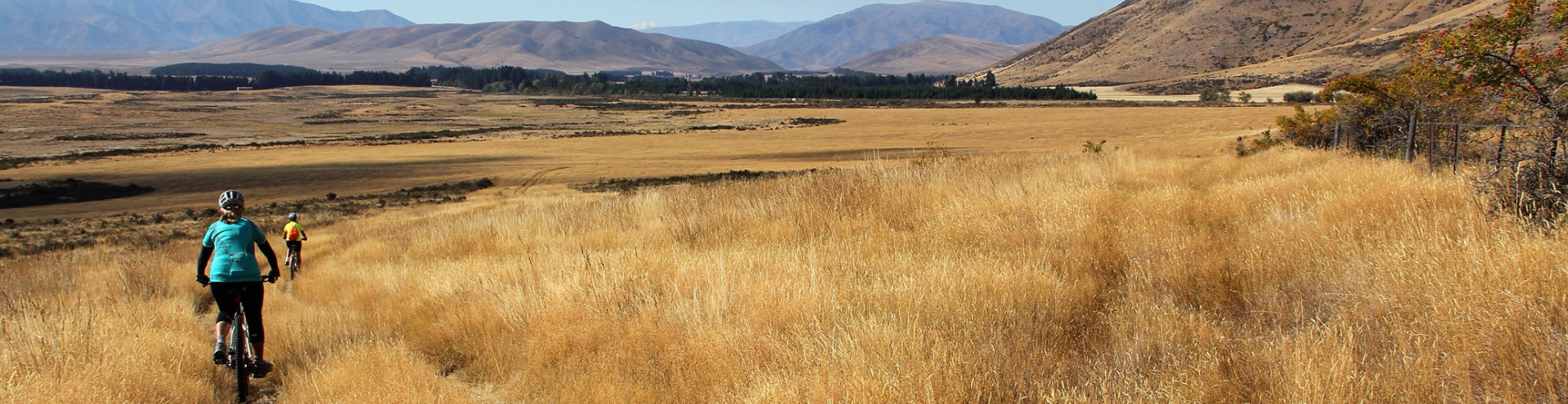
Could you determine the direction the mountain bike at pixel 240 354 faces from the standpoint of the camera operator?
facing away from the viewer

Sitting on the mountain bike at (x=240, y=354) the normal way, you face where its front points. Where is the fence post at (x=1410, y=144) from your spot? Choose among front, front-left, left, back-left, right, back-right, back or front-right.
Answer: right

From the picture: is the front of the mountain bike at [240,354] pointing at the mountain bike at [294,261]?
yes

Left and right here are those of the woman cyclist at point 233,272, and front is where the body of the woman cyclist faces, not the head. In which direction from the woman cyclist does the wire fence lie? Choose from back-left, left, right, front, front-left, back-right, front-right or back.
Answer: right

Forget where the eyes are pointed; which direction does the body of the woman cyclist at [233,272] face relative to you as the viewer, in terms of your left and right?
facing away from the viewer
